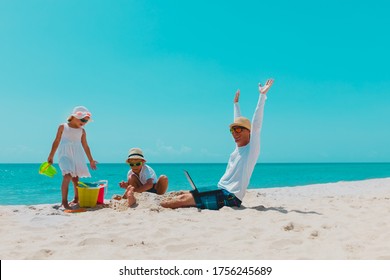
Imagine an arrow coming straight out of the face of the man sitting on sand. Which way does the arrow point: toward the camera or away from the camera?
toward the camera

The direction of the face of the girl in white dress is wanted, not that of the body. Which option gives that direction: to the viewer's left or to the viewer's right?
to the viewer's right

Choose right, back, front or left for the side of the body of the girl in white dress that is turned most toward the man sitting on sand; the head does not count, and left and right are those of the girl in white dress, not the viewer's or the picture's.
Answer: left

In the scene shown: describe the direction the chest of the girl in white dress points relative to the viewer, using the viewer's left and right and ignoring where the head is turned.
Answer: facing the viewer and to the right of the viewer
